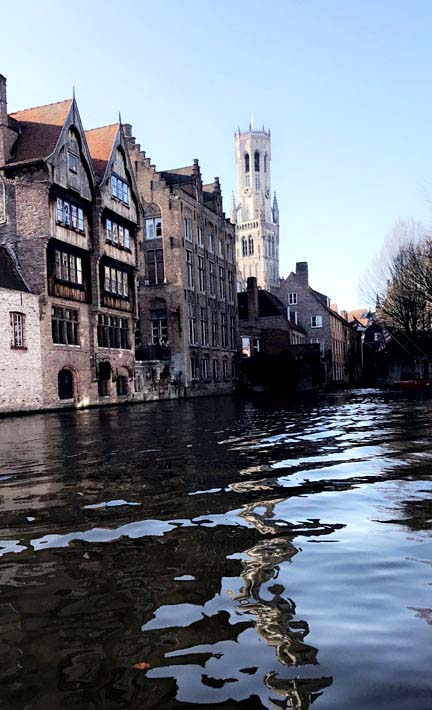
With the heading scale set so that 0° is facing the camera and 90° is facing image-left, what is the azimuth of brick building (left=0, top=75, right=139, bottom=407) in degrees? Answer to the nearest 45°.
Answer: approximately 315°
